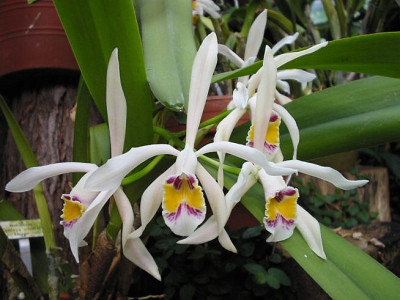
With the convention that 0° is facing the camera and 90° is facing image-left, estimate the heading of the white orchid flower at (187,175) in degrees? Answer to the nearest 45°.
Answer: approximately 0°

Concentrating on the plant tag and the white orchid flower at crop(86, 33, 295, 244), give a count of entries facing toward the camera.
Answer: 2

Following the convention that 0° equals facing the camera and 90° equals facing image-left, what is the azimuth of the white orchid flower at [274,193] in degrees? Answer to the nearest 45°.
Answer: approximately 315°

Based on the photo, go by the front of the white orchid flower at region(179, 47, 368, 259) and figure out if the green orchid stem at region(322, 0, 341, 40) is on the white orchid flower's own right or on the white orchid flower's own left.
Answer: on the white orchid flower's own left

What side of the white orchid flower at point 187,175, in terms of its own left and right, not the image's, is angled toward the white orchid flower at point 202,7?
back

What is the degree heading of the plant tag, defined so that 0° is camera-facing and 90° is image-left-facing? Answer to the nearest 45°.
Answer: approximately 0°

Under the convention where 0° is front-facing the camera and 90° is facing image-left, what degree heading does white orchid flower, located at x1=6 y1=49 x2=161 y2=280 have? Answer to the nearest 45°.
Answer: approximately 45°

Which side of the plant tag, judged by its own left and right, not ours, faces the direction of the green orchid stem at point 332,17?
left
